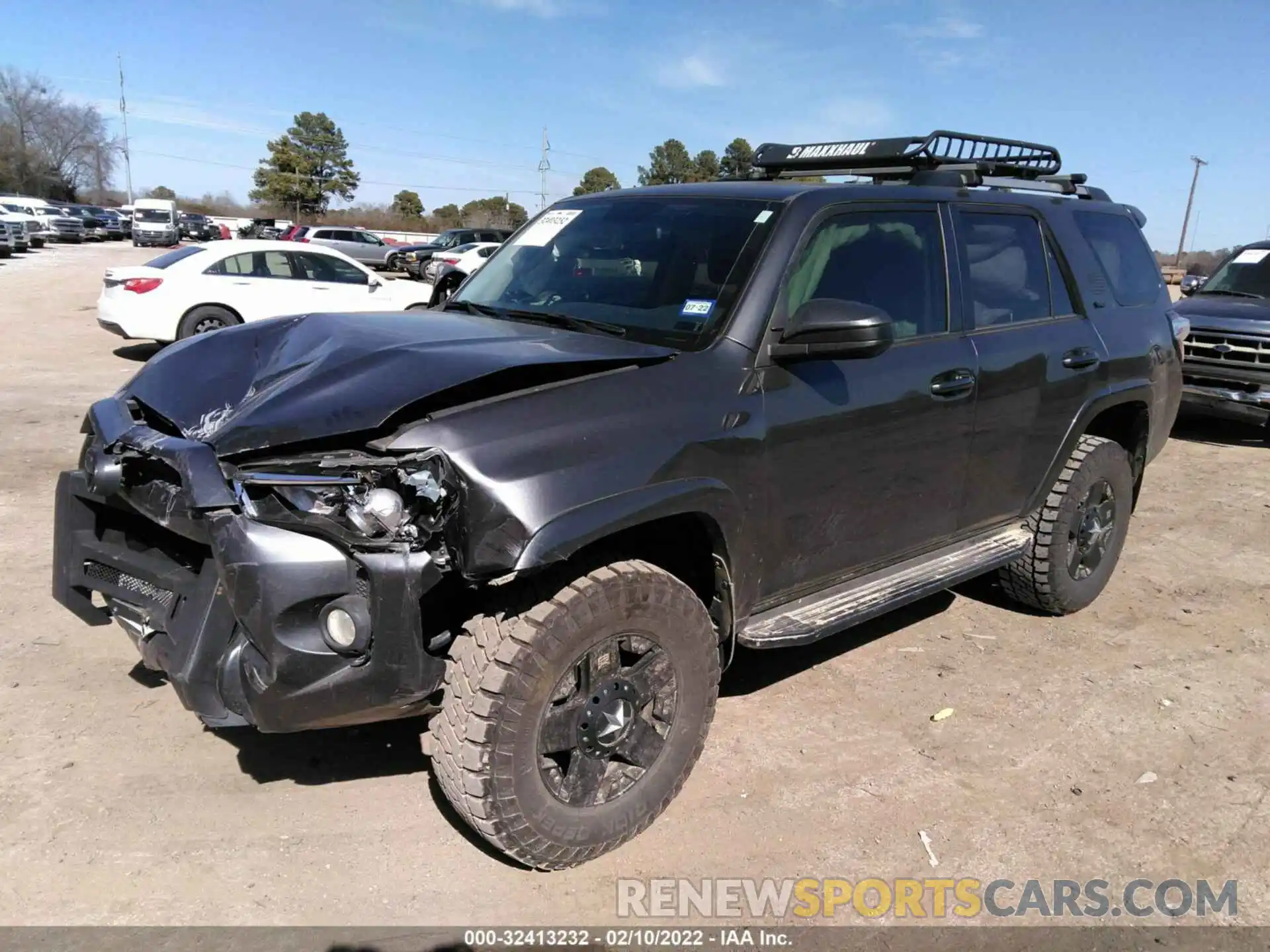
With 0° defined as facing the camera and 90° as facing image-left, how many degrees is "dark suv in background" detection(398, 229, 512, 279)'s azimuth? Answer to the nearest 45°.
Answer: approximately 45°

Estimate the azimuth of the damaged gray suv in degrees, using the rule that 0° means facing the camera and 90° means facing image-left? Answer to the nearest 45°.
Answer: approximately 45°

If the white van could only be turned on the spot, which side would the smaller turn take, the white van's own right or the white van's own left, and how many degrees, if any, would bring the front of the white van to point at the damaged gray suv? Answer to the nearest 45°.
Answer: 0° — it already faces it

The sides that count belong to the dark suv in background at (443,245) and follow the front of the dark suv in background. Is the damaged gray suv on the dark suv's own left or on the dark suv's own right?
on the dark suv's own left

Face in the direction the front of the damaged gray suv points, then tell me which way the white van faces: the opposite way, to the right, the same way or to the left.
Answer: to the left

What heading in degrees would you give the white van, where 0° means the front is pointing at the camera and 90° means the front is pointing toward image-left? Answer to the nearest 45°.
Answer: approximately 0°

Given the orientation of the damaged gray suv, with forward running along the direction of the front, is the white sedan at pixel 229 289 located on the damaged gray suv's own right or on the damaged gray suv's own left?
on the damaged gray suv's own right

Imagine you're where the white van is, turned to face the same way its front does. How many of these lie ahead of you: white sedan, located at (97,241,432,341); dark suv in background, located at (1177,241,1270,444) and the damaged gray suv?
3

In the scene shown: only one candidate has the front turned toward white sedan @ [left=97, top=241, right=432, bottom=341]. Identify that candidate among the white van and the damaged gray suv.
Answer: the white van
